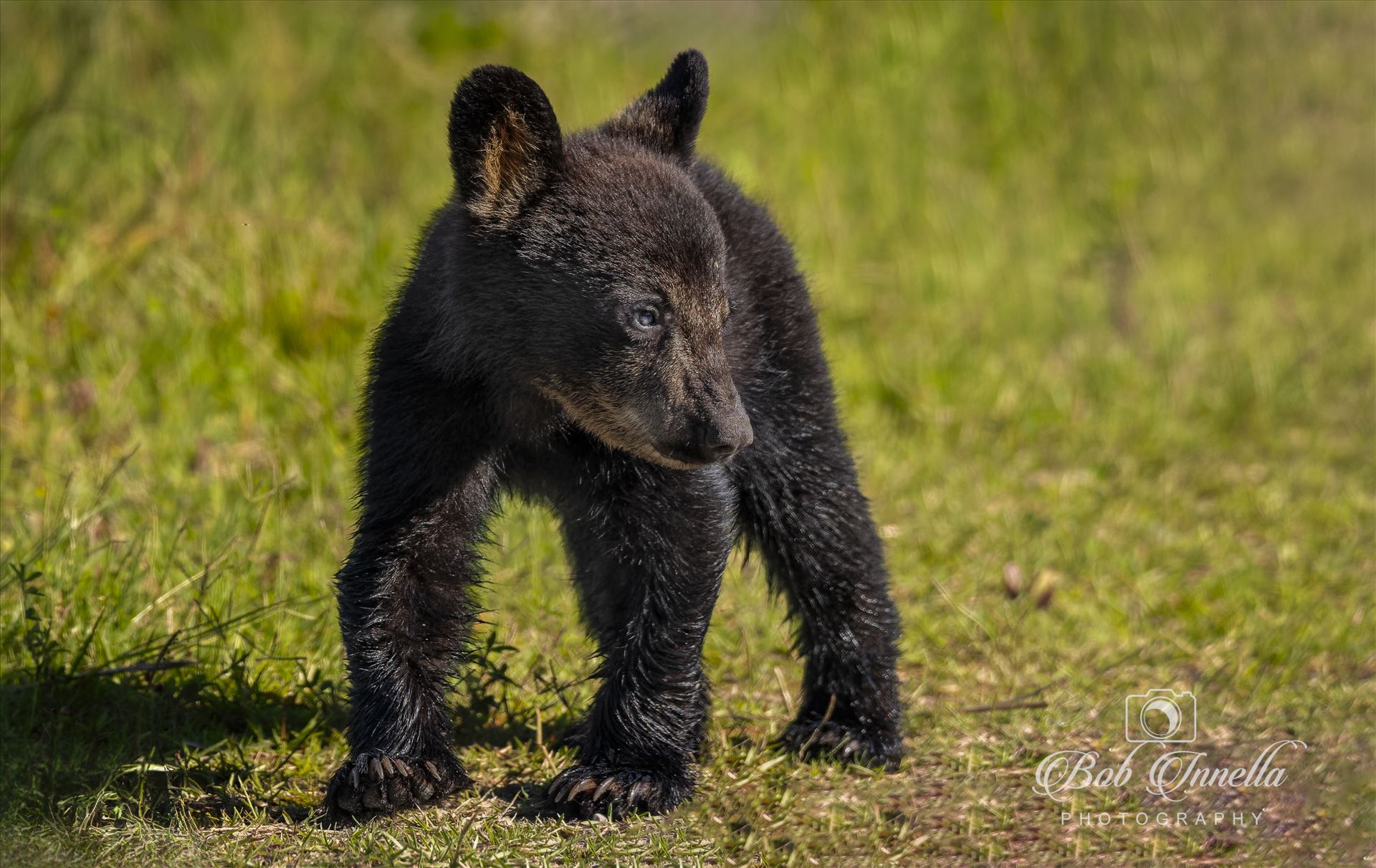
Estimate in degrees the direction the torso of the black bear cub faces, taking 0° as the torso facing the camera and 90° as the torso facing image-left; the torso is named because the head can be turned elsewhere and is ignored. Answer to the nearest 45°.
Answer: approximately 45°
